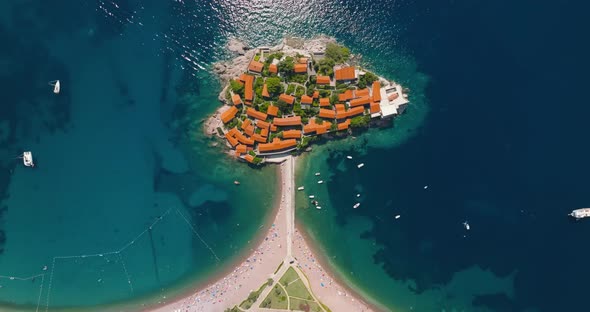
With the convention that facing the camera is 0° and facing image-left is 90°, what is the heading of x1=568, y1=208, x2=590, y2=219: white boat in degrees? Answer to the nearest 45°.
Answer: approximately 90°

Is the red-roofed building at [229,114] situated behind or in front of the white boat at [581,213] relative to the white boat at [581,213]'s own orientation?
in front

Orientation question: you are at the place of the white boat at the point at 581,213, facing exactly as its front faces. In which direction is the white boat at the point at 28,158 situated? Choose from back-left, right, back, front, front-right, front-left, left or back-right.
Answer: front-left
